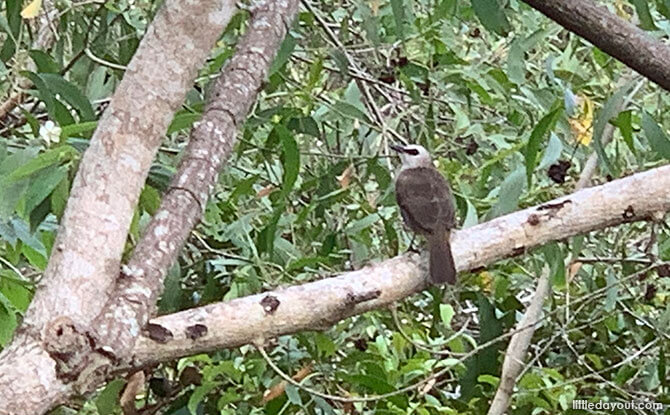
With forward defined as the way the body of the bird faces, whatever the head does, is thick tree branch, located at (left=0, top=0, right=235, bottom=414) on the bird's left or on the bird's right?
on the bird's left

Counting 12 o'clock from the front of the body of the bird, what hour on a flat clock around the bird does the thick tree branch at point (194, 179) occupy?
The thick tree branch is roughly at 8 o'clock from the bird.

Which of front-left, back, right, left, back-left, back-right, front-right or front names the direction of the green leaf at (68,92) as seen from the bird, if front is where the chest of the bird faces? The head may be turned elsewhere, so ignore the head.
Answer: left

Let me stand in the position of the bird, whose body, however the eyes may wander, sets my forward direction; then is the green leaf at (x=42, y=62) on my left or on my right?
on my left

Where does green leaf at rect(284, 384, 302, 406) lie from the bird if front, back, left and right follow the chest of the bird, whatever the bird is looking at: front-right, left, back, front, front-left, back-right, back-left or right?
left

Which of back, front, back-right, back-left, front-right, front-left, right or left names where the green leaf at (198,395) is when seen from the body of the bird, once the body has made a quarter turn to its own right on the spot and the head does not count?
back

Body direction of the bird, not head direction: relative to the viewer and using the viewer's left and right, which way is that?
facing away from the viewer and to the left of the viewer

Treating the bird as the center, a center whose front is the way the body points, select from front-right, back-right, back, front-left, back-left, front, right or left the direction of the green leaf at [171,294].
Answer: left
